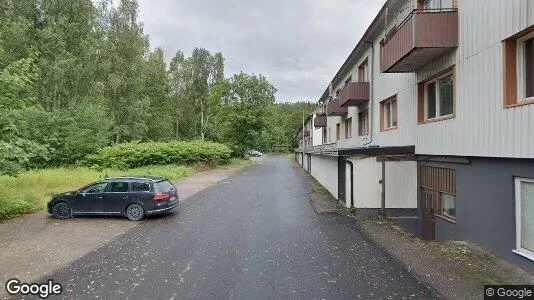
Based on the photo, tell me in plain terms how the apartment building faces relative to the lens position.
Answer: facing the viewer and to the left of the viewer

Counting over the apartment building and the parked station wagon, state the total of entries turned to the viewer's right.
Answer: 0

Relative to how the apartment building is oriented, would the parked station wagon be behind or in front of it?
in front

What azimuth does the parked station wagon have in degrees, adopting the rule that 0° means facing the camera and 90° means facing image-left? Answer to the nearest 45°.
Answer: approximately 135°

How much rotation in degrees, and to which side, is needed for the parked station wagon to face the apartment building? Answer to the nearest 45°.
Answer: approximately 180°

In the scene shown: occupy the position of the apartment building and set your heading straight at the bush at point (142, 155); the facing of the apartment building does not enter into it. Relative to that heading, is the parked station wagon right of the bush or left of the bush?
left

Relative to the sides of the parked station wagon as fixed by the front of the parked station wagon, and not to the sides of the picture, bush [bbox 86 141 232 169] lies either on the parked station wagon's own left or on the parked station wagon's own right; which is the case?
on the parked station wagon's own right
